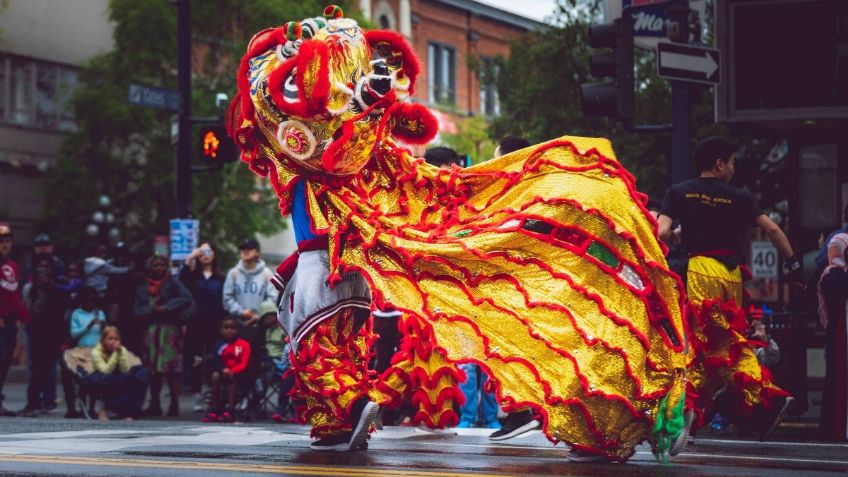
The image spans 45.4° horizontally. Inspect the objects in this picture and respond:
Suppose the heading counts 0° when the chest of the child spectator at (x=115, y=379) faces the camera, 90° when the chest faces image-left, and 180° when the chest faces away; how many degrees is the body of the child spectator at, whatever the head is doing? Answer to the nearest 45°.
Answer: approximately 0°

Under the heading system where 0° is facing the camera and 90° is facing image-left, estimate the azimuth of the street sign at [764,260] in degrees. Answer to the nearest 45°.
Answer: approximately 0°

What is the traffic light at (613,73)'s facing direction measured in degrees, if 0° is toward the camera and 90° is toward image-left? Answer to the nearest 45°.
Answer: approximately 90°

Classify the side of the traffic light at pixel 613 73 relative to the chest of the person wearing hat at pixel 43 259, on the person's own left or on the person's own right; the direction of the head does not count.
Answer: on the person's own left

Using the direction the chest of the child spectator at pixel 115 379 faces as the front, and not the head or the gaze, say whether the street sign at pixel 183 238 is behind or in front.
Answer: behind
